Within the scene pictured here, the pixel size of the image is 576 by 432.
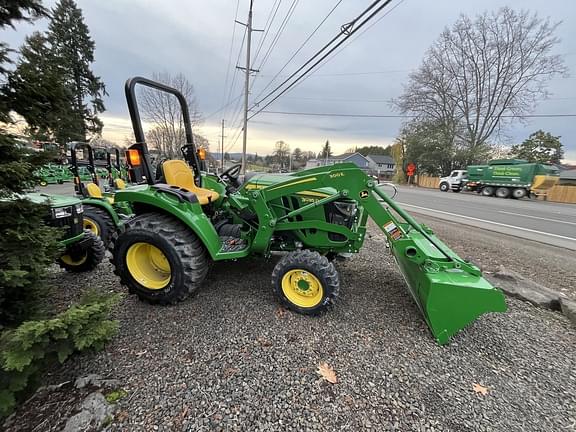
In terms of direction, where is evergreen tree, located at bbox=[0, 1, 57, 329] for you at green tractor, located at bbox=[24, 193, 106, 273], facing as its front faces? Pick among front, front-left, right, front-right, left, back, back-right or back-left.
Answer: front-right

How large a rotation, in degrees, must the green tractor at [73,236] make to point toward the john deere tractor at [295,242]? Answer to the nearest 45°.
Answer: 0° — it already faces it

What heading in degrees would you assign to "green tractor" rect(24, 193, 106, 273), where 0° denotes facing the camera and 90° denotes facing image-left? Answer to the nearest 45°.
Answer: approximately 315°

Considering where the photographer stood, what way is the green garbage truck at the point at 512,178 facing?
facing away from the viewer and to the left of the viewer

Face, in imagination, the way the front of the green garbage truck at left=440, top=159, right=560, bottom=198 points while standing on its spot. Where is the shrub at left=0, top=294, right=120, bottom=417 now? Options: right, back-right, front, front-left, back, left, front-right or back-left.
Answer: back-left
